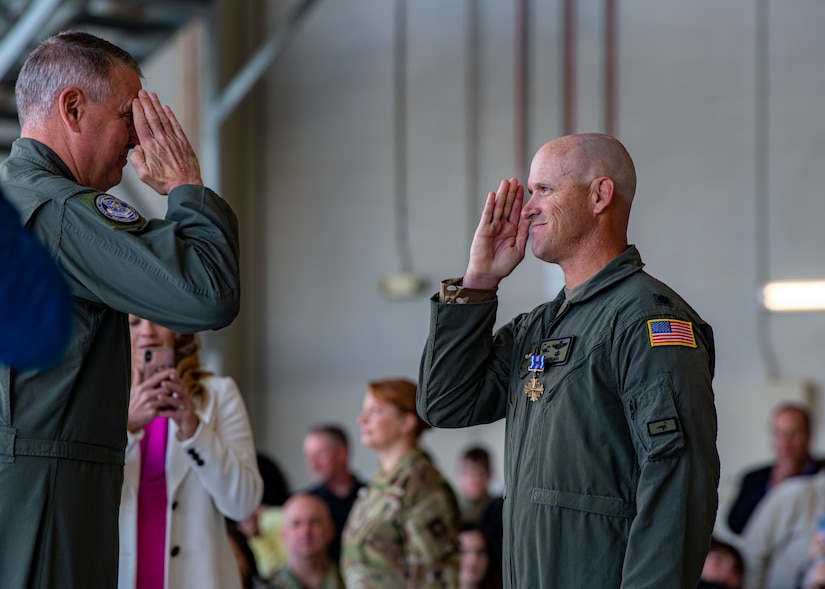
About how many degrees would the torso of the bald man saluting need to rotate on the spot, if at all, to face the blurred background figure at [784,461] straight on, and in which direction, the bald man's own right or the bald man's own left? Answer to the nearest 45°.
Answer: approximately 135° to the bald man's own right

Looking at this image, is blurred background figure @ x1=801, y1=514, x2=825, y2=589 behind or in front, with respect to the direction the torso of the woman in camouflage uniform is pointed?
behind

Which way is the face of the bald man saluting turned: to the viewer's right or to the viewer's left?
to the viewer's left

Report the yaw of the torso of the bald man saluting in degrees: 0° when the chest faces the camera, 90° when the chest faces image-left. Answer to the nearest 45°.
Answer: approximately 45°

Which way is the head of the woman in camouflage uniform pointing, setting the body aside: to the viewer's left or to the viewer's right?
to the viewer's left

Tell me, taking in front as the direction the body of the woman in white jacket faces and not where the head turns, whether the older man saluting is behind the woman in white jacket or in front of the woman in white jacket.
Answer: in front

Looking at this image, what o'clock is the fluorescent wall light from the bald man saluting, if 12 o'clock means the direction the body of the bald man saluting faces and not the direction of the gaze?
The fluorescent wall light is roughly at 5 o'clock from the bald man saluting.

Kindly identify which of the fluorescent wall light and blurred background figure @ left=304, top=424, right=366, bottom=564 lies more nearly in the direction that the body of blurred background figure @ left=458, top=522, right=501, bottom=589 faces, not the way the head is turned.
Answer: the blurred background figure

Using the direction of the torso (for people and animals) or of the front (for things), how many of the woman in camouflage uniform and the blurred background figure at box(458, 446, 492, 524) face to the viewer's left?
1

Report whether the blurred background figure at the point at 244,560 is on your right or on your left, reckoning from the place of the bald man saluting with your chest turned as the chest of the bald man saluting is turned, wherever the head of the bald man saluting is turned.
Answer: on your right
